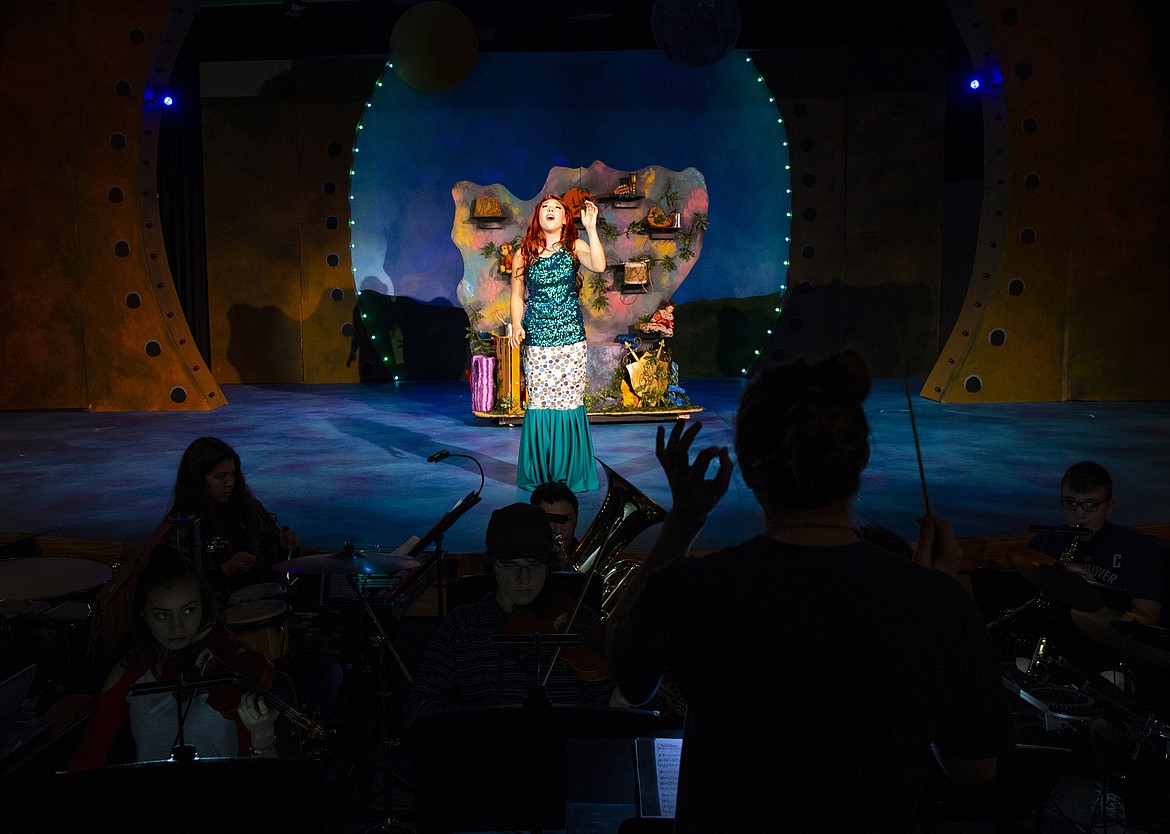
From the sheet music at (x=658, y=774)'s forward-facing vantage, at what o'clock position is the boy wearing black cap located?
The boy wearing black cap is roughly at 5 o'clock from the sheet music.

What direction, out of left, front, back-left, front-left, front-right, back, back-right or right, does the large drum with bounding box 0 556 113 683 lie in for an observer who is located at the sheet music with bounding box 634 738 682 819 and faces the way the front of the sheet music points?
back-right

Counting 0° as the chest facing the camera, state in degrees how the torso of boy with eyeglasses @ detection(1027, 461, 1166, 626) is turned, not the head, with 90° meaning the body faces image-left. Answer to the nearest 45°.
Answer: approximately 45°

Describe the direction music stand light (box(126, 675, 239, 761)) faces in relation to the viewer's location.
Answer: facing away from the viewer
